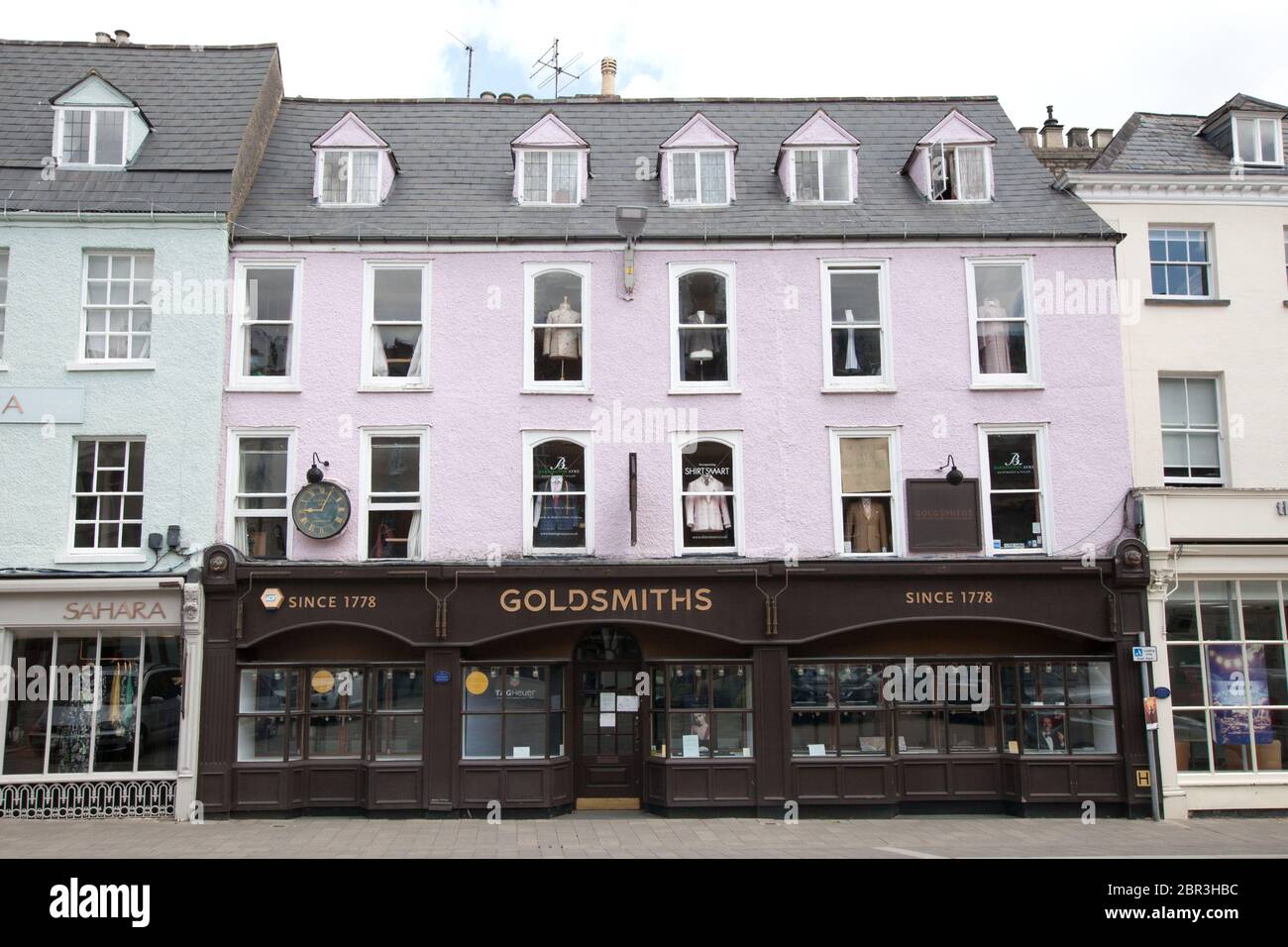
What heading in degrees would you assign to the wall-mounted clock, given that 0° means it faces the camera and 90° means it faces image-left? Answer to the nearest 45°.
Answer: approximately 0°

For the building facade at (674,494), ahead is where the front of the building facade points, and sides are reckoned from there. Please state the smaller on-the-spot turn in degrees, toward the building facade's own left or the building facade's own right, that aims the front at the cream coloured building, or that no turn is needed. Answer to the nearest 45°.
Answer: approximately 90° to the building facade's own left

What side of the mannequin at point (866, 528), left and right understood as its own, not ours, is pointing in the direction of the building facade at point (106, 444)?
right

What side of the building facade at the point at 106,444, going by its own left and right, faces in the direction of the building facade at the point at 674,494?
left
